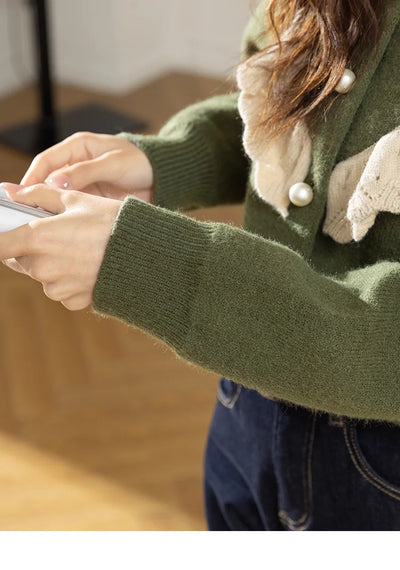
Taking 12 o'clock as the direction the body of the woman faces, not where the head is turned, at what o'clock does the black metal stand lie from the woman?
The black metal stand is roughly at 4 o'clock from the woman.

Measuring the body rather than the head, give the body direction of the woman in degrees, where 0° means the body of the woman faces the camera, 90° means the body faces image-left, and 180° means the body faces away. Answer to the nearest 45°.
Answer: approximately 45°
